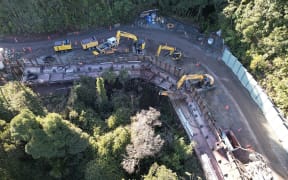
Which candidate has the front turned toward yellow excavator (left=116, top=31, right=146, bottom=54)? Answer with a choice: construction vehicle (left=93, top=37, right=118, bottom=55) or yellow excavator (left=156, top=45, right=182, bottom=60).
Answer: yellow excavator (left=156, top=45, right=182, bottom=60)

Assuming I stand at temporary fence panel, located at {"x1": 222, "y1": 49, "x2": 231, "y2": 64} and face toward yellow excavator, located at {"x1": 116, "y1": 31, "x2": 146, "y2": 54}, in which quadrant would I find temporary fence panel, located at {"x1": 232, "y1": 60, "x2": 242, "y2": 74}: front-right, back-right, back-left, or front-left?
back-left

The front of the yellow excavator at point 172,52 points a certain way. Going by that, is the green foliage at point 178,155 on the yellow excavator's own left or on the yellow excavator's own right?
on the yellow excavator's own left

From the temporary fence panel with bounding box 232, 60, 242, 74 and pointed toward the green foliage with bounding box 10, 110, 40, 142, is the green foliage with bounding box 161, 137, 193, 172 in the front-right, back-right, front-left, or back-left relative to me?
front-left

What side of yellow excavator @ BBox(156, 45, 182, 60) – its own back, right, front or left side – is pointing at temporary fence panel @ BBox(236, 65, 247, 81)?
back

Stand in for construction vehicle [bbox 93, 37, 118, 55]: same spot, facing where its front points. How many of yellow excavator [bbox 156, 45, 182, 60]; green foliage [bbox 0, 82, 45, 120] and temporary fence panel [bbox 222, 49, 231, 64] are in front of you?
1

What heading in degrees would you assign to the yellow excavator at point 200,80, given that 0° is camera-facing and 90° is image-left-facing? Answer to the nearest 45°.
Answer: approximately 90°

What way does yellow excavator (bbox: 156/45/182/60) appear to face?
to the viewer's left

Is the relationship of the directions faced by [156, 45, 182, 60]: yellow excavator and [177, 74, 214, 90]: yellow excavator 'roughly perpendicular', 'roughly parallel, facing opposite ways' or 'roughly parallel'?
roughly parallel

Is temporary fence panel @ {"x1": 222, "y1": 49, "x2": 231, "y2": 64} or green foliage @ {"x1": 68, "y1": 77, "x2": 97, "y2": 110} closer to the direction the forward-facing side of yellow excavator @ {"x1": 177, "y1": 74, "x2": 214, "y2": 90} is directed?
the green foliage

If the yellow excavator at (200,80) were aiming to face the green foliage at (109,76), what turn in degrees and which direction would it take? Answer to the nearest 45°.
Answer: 0° — it already faces it

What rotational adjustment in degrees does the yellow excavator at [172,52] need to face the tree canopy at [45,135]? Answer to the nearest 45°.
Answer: approximately 45° to its left

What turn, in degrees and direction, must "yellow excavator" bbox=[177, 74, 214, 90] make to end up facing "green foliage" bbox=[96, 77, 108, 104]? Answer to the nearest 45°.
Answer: approximately 45° to its left

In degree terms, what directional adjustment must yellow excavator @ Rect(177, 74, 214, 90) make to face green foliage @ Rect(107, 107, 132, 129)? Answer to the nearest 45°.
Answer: approximately 45° to its left

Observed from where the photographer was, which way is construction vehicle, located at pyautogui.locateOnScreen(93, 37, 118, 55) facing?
facing the viewer and to the left of the viewer

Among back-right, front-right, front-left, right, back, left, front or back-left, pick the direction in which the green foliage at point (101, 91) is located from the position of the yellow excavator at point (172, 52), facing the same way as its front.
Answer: front-left
